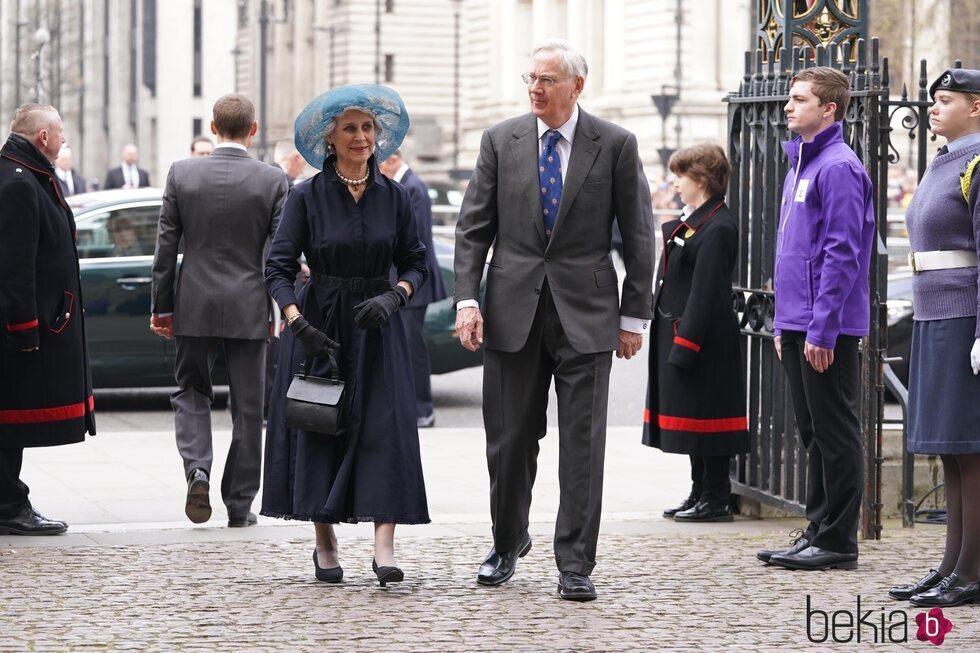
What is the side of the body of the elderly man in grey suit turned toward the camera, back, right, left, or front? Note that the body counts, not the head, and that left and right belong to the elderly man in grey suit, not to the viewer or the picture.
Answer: front

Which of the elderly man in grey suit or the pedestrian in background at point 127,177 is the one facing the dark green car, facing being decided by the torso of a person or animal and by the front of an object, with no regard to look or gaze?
the pedestrian in background

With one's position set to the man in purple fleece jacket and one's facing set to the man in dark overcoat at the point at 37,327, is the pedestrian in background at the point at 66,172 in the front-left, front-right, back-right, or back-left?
front-right

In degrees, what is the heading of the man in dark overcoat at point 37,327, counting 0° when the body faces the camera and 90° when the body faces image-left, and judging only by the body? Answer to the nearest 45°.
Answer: approximately 270°

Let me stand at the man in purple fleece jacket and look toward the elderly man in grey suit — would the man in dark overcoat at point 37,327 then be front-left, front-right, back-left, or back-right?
front-right

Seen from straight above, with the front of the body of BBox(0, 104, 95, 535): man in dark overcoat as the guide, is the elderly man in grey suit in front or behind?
in front

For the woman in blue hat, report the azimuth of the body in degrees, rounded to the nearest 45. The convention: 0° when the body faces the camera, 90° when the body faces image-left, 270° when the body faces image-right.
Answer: approximately 0°

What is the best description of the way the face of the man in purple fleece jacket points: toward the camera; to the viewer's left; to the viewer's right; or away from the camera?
to the viewer's left

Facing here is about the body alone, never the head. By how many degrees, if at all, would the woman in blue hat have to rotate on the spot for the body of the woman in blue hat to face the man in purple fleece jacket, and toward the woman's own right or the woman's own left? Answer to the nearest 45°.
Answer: approximately 90° to the woman's own left

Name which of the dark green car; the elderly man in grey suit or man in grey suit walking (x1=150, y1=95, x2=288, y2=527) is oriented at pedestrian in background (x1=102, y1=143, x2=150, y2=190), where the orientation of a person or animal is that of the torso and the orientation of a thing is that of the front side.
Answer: the man in grey suit walking

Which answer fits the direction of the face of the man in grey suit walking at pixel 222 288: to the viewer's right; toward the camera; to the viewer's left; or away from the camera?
away from the camera

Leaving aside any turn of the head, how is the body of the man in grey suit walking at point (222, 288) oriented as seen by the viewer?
away from the camera

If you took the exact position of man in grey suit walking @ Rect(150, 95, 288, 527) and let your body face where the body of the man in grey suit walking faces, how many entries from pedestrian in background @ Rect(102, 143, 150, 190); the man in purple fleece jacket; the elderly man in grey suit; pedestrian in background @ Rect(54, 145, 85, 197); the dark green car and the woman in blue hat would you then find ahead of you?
3

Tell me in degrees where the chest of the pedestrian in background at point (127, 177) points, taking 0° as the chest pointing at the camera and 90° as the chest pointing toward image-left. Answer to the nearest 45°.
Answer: approximately 0°
